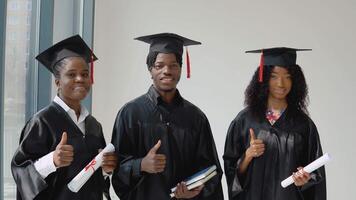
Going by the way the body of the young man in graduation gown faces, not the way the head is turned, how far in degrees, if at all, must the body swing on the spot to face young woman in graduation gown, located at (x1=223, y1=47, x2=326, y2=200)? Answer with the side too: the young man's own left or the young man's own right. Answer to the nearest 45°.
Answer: approximately 90° to the young man's own left

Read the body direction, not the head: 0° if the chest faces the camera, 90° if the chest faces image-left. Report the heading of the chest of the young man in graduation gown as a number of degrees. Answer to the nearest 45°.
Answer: approximately 0°

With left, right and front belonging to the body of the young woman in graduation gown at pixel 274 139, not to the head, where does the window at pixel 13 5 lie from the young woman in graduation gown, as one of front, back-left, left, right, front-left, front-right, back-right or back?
right

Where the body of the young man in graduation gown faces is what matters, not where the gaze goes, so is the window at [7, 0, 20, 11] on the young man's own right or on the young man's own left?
on the young man's own right

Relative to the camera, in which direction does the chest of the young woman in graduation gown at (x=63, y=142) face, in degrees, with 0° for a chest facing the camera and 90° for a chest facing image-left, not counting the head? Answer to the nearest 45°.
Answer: approximately 315°

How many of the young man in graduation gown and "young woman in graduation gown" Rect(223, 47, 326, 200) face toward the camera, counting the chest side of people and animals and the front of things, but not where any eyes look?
2

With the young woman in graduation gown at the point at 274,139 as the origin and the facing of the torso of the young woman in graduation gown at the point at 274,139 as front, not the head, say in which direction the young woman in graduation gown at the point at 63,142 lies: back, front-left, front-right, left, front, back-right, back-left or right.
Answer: front-right
